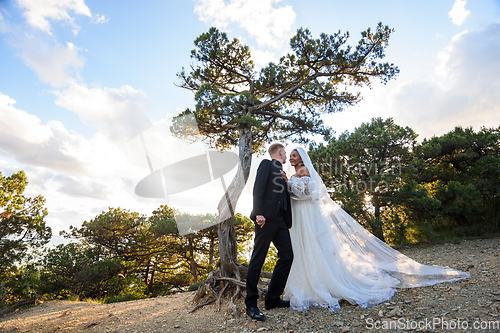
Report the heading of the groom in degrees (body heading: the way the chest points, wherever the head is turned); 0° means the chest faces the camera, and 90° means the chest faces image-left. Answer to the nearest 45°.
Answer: approximately 315°
